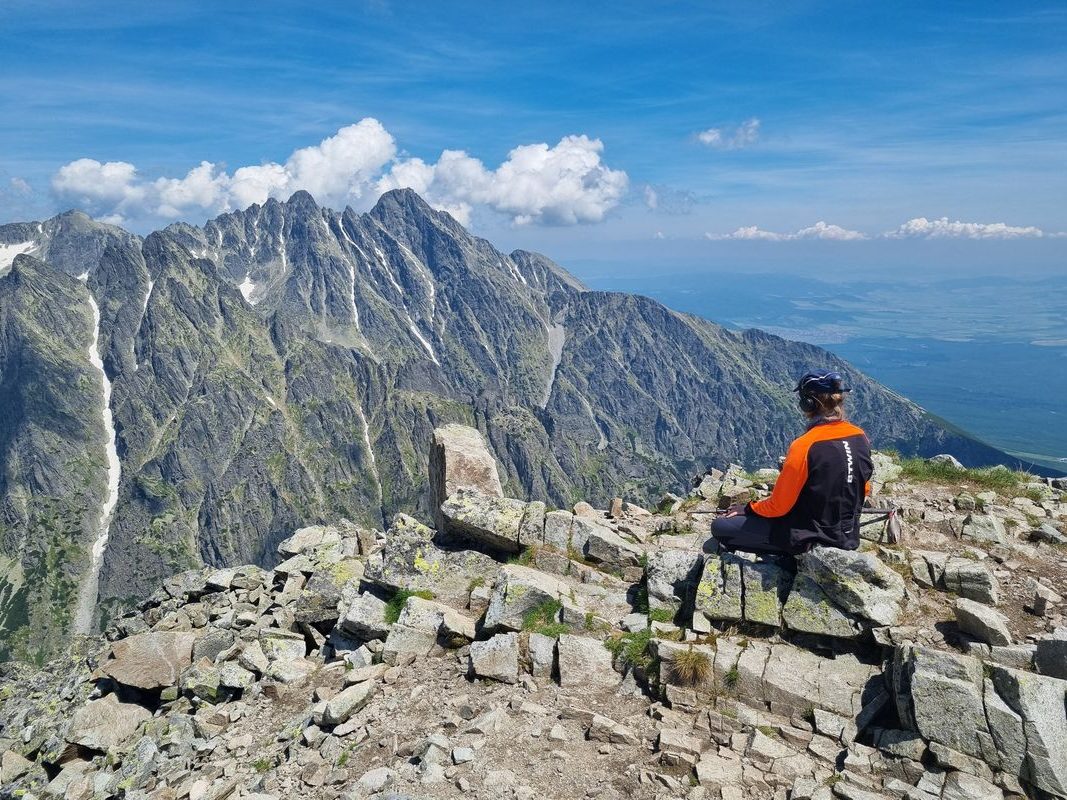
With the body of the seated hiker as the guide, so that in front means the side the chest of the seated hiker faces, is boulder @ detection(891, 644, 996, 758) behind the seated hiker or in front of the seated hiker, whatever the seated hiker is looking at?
behind

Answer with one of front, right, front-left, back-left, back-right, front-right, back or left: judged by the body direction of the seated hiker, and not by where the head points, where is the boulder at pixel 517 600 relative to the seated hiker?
front-left

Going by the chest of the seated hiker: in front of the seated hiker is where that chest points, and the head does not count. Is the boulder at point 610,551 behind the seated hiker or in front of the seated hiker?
in front

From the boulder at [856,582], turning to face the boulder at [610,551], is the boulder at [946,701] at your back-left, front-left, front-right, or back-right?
back-left

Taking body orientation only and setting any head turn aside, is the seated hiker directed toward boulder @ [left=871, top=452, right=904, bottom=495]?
no

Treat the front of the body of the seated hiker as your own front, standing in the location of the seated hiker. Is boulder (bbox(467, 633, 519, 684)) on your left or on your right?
on your left

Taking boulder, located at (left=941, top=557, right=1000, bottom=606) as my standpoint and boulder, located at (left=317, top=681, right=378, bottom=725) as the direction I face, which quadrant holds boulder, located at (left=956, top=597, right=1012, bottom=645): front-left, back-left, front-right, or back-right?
front-left

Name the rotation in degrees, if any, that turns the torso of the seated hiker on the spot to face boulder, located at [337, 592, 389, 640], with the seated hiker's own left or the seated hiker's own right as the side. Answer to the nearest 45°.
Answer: approximately 45° to the seated hiker's own left

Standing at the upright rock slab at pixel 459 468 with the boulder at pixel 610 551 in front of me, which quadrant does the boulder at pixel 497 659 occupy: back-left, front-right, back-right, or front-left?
front-right

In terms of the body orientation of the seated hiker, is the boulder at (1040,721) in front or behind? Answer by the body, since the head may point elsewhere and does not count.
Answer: behind

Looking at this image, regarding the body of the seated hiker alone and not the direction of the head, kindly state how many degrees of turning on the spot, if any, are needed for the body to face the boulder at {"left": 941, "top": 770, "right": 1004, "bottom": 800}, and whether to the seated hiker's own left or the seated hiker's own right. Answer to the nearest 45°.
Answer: approximately 180°

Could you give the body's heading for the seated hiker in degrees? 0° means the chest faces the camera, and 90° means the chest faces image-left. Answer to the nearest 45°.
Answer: approximately 135°

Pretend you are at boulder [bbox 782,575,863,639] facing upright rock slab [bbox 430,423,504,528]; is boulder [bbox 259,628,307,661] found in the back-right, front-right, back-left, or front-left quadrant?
front-left
